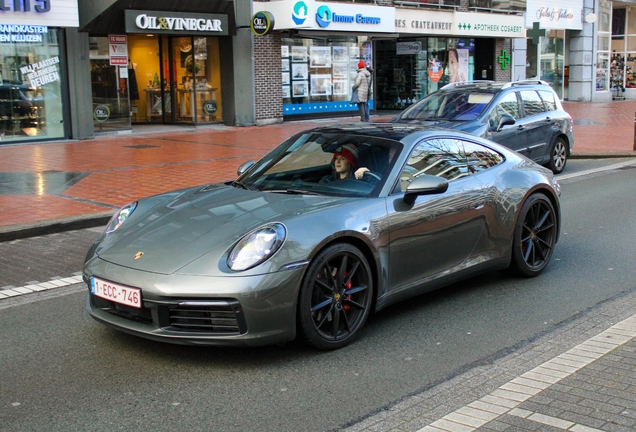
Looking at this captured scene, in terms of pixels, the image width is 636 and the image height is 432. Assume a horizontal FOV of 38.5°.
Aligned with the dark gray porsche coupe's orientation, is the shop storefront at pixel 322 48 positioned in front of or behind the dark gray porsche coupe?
behind

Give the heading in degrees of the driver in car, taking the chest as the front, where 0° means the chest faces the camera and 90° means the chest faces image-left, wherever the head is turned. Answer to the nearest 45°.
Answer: approximately 45°

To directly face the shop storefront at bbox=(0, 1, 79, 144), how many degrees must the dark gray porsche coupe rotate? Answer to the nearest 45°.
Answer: approximately 90° to its right

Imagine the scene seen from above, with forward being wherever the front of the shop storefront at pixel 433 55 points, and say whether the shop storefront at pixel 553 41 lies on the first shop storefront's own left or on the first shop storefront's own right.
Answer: on the first shop storefront's own left

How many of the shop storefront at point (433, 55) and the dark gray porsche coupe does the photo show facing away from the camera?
0

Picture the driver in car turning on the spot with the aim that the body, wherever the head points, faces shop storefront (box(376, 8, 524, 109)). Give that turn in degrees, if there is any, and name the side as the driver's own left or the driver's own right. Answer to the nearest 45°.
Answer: approximately 135° to the driver's own right

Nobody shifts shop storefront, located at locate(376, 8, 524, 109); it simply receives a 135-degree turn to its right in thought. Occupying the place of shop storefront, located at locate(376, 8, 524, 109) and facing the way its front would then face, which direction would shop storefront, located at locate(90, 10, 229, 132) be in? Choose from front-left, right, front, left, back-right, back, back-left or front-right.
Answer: front-left

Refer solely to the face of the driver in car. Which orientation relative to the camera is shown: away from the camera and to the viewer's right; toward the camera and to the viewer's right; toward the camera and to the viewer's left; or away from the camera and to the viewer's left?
toward the camera and to the viewer's left

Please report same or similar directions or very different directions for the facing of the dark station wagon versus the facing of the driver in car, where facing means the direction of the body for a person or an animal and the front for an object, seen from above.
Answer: same or similar directions

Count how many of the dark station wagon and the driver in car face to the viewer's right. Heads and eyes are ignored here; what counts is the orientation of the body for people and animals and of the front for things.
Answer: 0

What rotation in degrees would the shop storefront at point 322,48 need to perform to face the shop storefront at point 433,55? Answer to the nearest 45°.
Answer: approximately 90° to its left

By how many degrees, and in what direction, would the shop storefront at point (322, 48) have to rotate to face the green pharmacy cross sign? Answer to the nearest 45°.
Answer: approximately 90° to its left

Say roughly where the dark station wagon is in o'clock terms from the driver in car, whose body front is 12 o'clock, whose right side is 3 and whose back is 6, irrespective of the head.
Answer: The dark station wagon is roughly at 5 o'clock from the driver in car.

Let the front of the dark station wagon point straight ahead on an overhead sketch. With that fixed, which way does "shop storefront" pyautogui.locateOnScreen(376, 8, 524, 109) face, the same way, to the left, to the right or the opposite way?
to the left

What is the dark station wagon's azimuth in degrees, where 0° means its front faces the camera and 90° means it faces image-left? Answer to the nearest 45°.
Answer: approximately 45°

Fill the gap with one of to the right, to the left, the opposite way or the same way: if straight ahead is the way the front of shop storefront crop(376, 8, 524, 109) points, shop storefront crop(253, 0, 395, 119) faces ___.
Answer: the same way

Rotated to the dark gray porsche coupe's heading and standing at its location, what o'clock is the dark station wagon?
The dark station wagon is roughly at 5 o'clock from the dark gray porsche coupe.

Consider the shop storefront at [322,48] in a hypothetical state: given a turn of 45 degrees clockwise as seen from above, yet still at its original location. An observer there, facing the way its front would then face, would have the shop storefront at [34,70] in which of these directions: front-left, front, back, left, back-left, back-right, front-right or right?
front-right

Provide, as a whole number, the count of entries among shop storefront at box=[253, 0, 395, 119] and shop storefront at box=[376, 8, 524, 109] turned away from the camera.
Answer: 0

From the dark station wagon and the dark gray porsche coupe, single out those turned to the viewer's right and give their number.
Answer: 0
